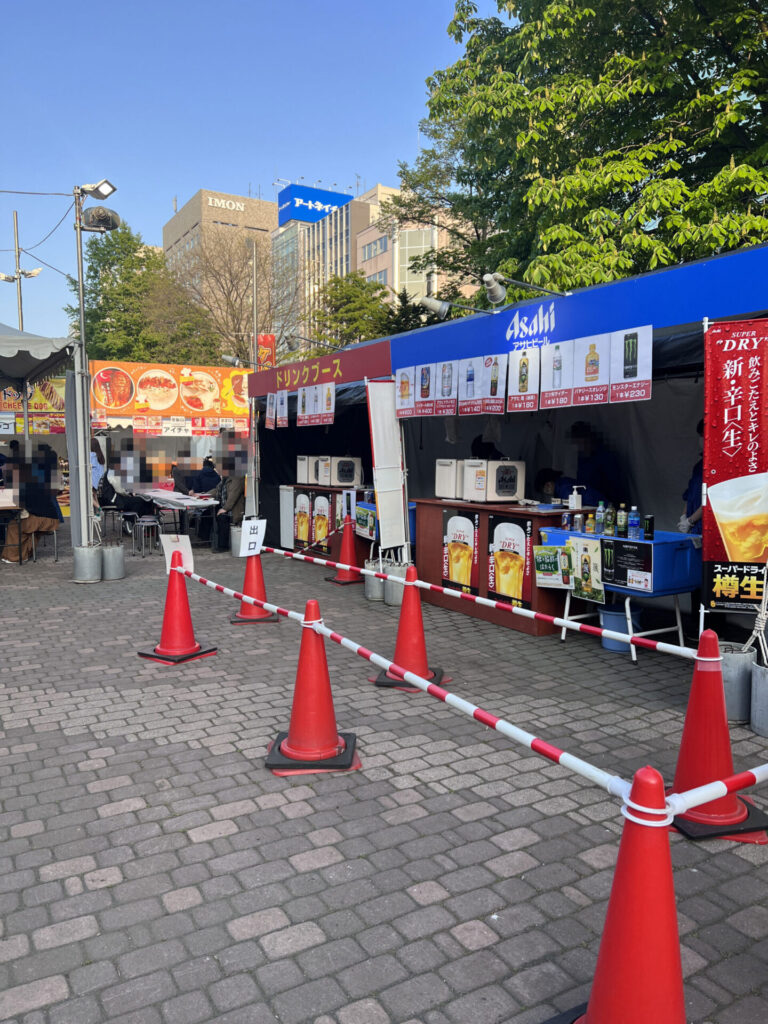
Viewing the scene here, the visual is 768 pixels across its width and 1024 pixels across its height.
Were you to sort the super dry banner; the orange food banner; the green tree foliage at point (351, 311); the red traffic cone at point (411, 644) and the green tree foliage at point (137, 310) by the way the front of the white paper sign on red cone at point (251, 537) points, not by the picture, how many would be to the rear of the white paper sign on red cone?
3

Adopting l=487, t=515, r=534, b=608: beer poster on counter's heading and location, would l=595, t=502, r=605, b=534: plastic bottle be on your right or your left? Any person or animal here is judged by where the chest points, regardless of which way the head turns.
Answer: on your left

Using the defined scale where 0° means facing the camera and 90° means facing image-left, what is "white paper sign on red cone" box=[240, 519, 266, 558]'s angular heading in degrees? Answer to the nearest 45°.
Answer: approximately 0°

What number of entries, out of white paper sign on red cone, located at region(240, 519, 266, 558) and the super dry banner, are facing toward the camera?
2

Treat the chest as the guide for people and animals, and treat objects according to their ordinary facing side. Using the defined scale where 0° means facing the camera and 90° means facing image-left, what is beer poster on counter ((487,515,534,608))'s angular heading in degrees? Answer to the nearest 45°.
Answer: approximately 45°

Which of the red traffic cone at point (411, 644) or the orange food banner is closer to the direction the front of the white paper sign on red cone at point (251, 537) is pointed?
the red traffic cone

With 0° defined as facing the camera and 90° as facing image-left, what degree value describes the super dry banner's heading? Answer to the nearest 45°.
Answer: approximately 0°

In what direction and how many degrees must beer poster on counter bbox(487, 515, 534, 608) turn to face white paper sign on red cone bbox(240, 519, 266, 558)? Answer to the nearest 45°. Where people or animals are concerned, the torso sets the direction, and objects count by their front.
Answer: approximately 45° to its right

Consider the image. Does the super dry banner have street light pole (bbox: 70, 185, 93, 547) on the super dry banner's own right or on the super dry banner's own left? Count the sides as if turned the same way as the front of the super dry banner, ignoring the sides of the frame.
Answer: on the super dry banner's own right

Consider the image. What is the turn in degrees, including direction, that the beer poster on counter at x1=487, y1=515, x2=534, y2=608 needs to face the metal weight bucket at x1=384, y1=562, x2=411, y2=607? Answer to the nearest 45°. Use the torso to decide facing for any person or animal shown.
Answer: approximately 90° to its right

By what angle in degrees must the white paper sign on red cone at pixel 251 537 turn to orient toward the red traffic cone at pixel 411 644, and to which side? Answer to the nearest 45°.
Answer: approximately 45° to its left
